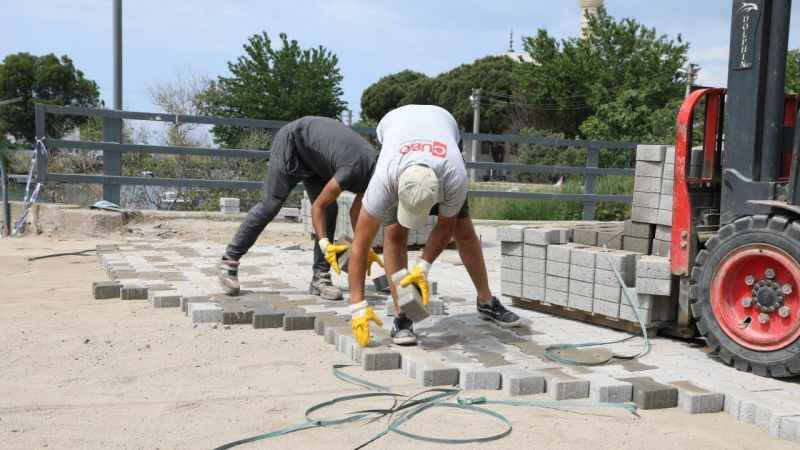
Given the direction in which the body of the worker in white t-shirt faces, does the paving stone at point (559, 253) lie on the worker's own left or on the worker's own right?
on the worker's own left

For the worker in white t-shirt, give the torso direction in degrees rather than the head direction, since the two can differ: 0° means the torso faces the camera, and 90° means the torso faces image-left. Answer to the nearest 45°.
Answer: approximately 0°

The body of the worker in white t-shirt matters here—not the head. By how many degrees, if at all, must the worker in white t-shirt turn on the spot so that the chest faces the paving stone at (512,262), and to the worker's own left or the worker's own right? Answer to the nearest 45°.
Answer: approximately 135° to the worker's own left

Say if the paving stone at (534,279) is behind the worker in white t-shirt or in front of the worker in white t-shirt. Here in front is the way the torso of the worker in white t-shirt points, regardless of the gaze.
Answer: behind

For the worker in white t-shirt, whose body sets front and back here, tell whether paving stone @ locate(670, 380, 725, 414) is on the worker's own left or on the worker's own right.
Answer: on the worker's own left

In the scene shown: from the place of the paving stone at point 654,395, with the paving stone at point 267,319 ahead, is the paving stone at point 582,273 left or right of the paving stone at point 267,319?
right

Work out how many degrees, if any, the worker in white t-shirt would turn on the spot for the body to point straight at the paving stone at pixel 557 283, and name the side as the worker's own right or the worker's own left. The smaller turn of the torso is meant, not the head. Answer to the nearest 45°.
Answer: approximately 135° to the worker's own left

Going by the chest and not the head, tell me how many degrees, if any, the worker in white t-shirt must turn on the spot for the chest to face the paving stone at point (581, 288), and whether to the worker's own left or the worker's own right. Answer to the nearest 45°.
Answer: approximately 135° to the worker's own left

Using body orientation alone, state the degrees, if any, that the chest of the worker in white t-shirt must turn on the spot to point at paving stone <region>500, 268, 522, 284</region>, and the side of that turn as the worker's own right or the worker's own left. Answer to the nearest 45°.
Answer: approximately 135° to the worker's own left

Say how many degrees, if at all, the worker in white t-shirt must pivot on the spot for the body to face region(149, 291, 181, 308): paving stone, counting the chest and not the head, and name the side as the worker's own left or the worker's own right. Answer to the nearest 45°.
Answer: approximately 135° to the worker's own right

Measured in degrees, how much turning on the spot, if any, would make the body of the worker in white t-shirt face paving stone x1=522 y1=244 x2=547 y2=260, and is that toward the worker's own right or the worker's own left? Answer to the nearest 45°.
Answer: approximately 135° to the worker's own left

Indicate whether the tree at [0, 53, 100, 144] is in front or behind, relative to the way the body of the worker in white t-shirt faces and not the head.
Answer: behind

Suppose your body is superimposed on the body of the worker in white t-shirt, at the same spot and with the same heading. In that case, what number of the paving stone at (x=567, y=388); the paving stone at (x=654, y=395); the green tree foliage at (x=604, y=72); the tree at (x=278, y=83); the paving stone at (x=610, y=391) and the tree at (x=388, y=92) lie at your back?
3
